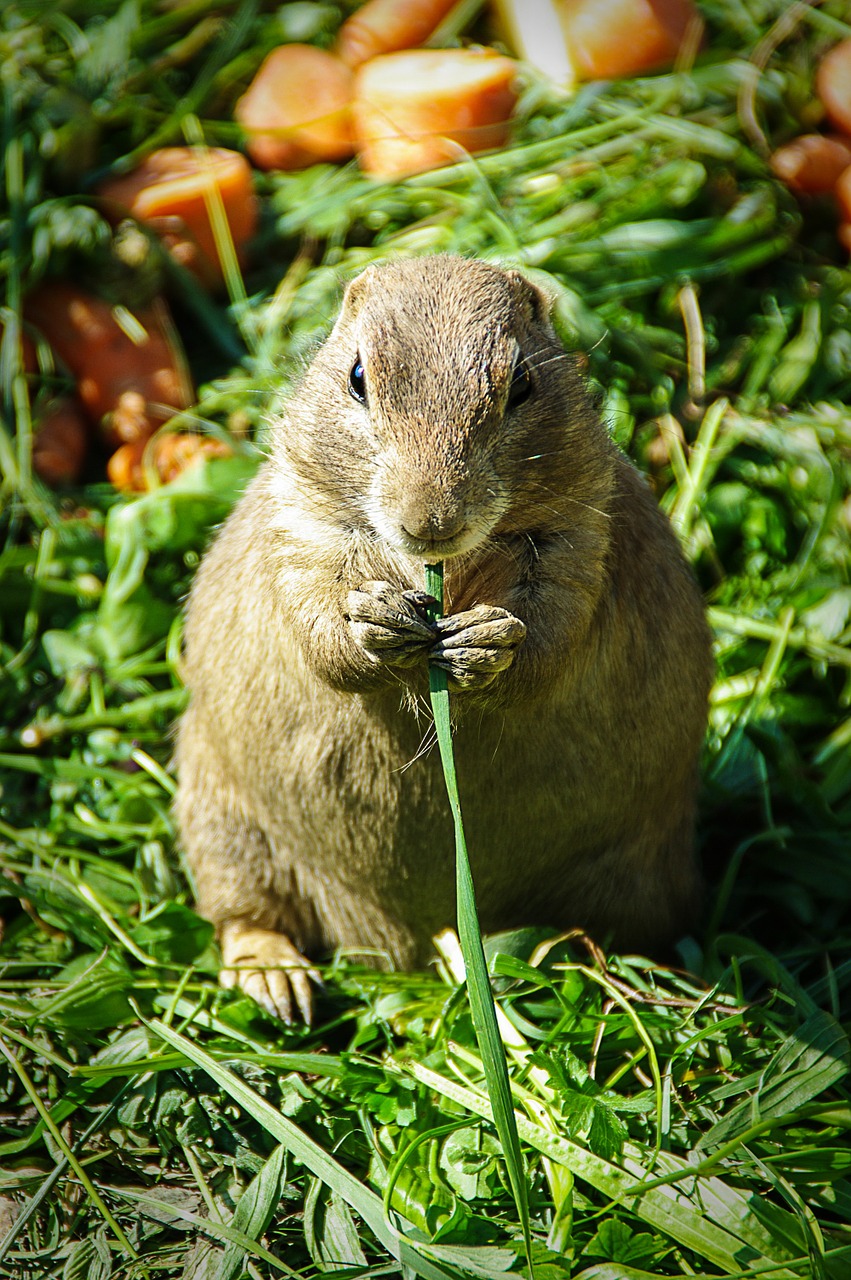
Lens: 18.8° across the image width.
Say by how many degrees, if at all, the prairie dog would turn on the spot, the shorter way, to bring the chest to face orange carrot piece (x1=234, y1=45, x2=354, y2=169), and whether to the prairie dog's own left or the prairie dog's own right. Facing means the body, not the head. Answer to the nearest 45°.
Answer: approximately 180°

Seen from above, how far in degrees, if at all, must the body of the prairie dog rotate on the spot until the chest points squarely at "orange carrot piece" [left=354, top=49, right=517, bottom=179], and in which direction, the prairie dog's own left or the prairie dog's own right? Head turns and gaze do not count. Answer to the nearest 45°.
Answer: approximately 180°

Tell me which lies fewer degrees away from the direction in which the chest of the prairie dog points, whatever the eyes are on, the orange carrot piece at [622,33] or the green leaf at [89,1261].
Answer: the green leaf

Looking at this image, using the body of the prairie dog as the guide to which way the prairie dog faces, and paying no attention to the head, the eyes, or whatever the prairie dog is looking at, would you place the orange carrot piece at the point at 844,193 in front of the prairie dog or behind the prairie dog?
behind

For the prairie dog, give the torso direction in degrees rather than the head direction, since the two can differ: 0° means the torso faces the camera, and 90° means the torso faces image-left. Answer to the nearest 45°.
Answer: approximately 0°

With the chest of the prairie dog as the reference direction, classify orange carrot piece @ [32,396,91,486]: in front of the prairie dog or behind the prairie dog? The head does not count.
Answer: behind

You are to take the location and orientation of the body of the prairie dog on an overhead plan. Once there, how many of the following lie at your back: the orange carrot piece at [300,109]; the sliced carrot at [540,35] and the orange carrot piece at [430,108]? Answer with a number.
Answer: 3
